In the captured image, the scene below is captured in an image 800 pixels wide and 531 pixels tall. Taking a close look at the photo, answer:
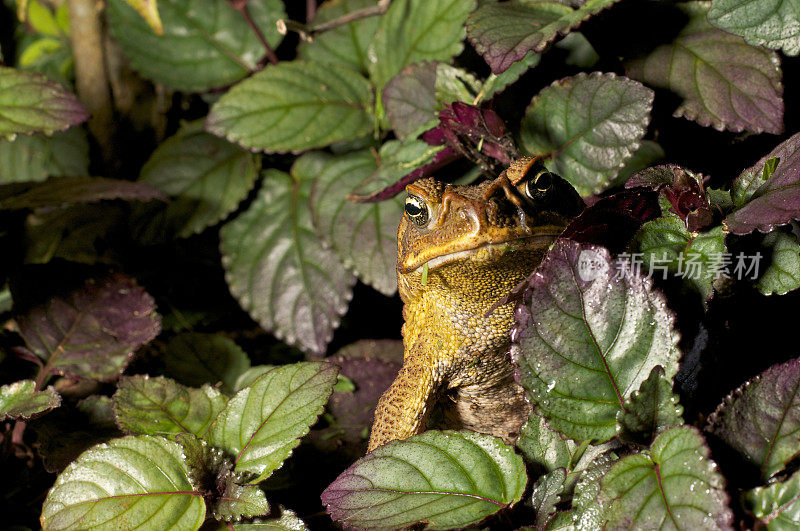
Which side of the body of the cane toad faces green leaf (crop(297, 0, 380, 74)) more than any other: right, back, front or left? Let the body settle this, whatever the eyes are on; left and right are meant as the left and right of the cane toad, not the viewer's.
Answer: back

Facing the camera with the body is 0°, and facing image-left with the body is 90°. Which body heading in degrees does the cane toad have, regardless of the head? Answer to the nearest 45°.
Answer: approximately 0°
